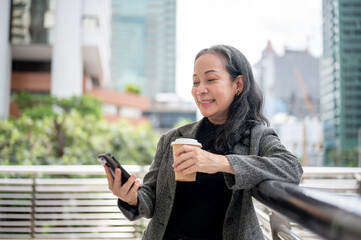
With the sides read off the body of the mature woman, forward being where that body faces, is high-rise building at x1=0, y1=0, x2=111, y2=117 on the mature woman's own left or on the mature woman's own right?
on the mature woman's own right

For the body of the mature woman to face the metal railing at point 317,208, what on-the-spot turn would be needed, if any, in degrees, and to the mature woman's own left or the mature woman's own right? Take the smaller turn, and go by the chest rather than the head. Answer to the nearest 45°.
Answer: approximately 45° to the mature woman's own left

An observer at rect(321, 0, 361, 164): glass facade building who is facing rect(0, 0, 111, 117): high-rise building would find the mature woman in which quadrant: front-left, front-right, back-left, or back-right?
front-left

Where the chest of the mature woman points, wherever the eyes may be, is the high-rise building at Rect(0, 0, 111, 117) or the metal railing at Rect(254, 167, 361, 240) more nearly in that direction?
the metal railing

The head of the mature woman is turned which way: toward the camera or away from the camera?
toward the camera

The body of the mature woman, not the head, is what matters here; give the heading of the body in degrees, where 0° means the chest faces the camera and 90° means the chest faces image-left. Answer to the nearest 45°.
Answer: approximately 45°

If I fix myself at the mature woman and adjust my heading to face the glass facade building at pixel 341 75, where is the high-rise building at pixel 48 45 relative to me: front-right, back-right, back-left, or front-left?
front-left
